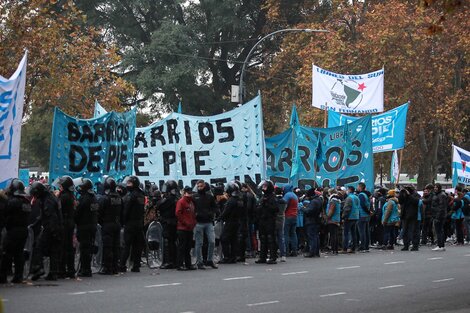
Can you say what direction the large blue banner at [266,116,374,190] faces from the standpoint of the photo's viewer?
facing the viewer

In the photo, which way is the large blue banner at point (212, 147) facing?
toward the camera

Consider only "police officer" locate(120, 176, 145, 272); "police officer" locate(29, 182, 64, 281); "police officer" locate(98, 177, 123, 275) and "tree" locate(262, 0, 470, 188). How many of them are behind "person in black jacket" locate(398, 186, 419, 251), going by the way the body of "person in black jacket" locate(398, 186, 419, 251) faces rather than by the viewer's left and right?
1

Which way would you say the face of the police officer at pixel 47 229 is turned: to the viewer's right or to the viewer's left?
to the viewer's left

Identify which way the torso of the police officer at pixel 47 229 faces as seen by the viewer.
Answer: to the viewer's left

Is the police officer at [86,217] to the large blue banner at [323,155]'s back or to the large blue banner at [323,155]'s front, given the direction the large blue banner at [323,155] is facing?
to the front

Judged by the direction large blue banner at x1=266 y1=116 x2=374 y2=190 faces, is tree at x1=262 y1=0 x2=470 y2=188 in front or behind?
behind
